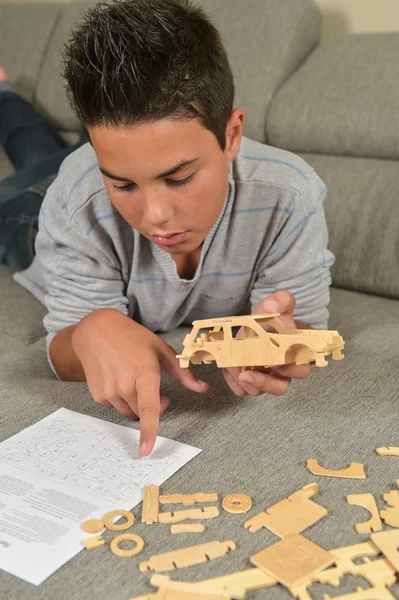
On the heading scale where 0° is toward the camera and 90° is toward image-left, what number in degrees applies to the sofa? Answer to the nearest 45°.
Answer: approximately 0°
